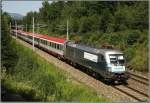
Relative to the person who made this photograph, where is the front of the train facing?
facing the viewer and to the right of the viewer
